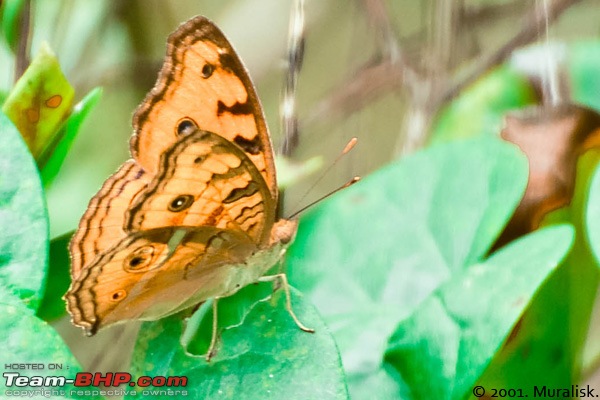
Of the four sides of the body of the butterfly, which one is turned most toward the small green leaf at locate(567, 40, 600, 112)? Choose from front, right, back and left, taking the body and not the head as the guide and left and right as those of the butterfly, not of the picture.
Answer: front

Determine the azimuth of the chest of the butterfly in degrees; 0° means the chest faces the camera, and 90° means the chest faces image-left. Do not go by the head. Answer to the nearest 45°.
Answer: approximately 270°

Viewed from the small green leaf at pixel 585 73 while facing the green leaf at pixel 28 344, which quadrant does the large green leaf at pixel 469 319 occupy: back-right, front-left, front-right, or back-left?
front-left
